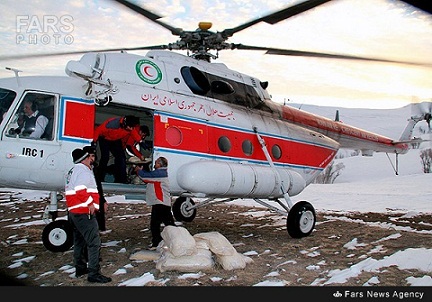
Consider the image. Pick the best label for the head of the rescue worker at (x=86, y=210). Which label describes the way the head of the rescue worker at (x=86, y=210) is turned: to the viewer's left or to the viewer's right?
to the viewer's right

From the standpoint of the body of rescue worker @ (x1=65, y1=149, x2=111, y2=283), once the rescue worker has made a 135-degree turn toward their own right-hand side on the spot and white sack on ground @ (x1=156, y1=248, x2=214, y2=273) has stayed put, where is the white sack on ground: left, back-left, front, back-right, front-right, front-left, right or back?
back-left

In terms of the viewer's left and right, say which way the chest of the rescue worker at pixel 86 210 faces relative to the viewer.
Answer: facing to the right of the viewer

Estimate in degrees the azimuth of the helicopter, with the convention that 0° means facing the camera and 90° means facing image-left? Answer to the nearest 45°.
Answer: approximately 45°

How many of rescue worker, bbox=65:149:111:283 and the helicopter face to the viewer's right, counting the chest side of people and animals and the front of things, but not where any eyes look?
1

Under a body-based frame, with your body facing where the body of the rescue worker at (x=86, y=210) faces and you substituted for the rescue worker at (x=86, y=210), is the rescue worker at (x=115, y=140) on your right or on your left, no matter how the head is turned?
on your left
